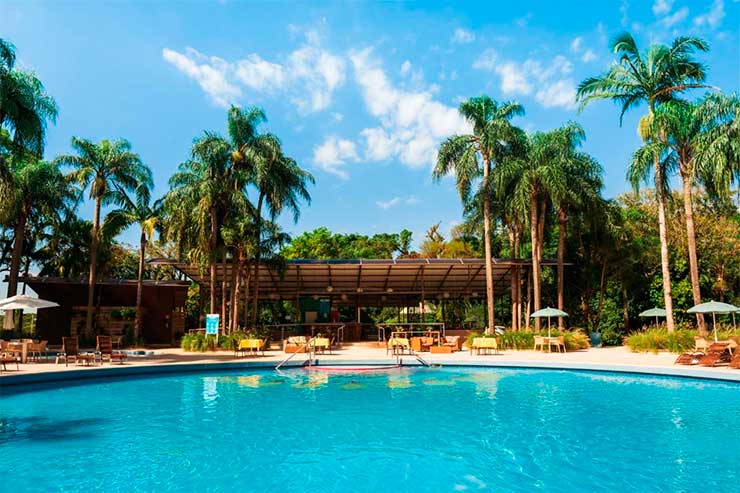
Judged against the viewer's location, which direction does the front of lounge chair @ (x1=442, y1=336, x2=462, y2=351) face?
facing the viewer and to the left of the viewer

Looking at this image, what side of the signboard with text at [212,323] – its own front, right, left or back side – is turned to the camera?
front

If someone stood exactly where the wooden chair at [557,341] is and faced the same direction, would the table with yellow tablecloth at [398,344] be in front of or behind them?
in front
